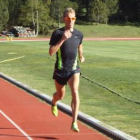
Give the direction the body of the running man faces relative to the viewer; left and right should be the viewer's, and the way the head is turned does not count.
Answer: facing the viewer and to the right of the viewer
